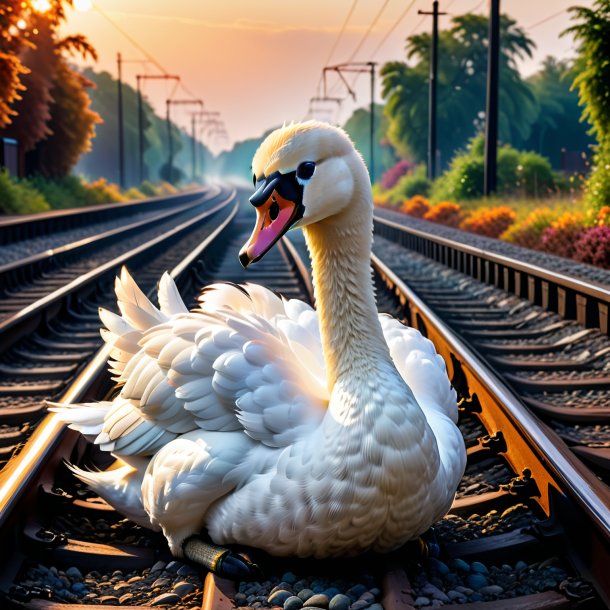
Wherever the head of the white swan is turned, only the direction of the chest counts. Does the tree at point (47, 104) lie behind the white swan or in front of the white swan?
behind

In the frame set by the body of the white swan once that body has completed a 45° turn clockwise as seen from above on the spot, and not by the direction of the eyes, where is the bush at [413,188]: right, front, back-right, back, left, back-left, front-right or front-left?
back

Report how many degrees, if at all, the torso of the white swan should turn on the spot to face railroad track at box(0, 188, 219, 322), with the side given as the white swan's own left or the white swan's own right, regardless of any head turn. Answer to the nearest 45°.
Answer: approximately 135° to the white swan's own left

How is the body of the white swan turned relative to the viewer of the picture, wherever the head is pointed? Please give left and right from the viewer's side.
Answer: facing the viewer and to the right of the viewer

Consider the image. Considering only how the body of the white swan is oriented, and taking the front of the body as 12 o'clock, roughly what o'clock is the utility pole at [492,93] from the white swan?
The utility pole is roughly at 8 o'clock from the white swan.

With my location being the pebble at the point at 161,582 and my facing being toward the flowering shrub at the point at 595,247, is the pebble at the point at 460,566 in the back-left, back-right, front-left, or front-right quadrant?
front-right

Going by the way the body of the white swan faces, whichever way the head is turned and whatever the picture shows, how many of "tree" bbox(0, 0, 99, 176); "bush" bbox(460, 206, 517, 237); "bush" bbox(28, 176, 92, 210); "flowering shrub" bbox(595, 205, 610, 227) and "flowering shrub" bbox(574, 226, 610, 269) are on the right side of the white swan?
0

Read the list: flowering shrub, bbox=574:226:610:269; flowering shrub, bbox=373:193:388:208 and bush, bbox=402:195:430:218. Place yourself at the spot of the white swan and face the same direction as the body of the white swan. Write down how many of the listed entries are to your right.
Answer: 0

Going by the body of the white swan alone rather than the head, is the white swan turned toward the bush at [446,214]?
no
